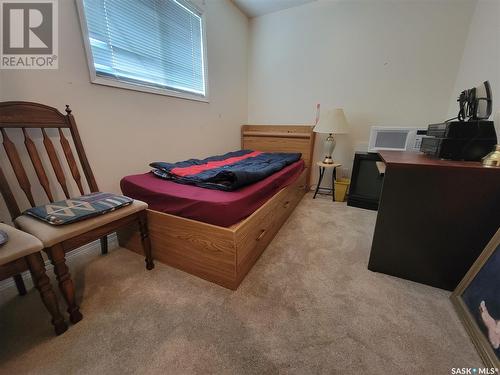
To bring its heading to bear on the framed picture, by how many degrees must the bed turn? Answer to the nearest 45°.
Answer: approximately 90° to its left

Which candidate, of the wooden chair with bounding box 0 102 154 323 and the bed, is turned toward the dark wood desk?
the wooden chair

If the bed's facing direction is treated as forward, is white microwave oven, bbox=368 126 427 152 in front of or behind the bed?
behind

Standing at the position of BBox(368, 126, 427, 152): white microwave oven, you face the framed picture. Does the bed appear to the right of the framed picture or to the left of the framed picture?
right

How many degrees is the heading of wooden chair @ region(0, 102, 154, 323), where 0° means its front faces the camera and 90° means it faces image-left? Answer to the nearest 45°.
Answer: approximately 315°

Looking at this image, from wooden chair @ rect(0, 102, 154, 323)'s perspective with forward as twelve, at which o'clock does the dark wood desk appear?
The dark wood desk is roughly at 12 o'clock from the wooden chair.

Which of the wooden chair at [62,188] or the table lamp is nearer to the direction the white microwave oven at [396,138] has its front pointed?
the wooden chair

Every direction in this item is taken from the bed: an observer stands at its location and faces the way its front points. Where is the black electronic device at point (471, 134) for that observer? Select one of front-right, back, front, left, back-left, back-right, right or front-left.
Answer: back-left

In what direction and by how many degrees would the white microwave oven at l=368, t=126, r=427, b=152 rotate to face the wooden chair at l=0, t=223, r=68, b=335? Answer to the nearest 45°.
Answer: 0° — it already faces it
